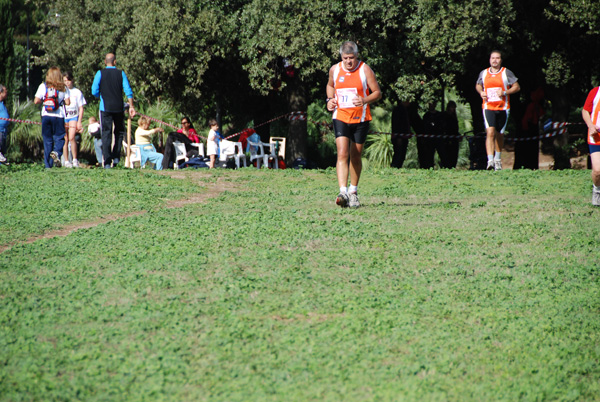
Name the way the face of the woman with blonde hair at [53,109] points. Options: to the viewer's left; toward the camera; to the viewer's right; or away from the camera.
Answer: away from the camera

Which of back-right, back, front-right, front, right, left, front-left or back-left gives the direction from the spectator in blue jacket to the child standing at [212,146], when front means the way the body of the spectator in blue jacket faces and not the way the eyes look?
front-right

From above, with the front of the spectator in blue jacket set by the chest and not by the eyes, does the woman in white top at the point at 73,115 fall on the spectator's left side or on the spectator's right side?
on the spectator's left side

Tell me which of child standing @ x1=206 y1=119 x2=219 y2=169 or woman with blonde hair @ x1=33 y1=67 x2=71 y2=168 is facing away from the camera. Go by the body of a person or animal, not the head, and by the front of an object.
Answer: the woman with blonde hair

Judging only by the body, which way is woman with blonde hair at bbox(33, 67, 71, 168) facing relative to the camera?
away from the camera

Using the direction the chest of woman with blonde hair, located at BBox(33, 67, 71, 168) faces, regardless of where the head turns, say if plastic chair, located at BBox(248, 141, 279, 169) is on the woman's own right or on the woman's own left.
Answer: on the woman's own right

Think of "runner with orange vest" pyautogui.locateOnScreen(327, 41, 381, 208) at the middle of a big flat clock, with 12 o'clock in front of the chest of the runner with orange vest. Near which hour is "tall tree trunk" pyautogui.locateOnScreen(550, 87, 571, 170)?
The tall tree trunk is roughly at 7 o'clock from the runner with orange vest.

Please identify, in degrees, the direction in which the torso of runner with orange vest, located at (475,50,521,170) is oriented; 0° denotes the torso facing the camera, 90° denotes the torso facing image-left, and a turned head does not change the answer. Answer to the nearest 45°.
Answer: approximately 0°

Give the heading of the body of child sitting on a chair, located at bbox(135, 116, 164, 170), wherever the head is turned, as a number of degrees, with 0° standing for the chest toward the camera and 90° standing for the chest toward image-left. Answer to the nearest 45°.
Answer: approximately 270°

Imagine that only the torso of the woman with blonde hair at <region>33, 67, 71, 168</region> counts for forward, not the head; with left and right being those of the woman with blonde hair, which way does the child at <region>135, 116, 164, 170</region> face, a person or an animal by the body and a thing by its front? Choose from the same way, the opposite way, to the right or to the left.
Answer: to the right
